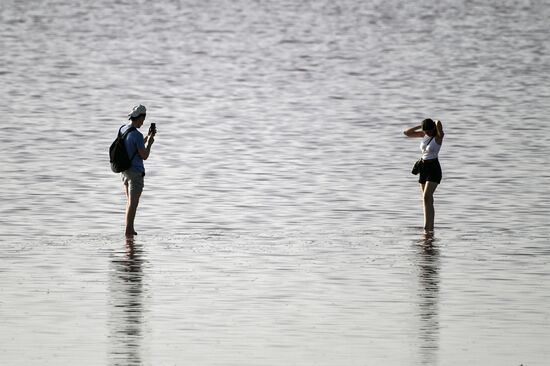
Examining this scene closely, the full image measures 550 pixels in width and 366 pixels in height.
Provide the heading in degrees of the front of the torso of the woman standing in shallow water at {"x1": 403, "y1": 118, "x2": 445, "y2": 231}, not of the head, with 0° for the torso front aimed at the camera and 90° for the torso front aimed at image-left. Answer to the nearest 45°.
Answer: approximately 45°

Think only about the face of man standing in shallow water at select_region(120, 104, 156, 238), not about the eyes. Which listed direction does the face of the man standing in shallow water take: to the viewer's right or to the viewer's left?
to the viewer's right

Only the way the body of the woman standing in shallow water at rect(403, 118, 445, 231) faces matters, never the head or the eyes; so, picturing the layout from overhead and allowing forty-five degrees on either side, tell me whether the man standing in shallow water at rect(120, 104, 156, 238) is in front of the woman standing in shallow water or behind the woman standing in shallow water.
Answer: in front
